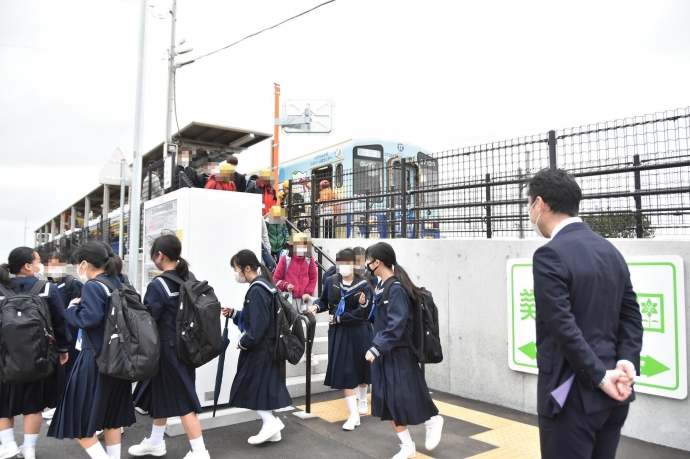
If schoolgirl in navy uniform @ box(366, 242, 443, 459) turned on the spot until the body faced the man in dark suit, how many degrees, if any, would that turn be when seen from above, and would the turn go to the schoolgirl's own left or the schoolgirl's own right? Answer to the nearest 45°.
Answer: approximately 135° to the schoolgirl's own left

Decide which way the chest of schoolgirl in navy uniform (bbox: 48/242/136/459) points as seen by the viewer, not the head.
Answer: to the viewer's left

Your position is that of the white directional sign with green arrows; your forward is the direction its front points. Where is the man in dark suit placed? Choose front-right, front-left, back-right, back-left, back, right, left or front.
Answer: front-left

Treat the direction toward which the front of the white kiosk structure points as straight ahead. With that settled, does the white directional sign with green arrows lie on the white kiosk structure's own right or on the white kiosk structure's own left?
on the white kiosk structure's own left

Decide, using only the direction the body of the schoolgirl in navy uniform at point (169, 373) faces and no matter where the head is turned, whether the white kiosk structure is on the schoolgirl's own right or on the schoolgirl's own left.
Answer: on the schoolgirl's own right

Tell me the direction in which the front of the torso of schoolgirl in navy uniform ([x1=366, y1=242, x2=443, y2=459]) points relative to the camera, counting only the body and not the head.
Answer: to the viewer's left

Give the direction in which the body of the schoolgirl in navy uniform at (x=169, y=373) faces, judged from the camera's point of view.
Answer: to the viewer's left

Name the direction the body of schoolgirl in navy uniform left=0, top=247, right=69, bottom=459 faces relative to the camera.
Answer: away from the camera

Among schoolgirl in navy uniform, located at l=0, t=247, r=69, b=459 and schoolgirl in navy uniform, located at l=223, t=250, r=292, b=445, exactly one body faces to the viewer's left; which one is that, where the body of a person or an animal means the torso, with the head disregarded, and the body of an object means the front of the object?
schoolgirl in navy uniform, located at l=223, t=250, r=292, b=445

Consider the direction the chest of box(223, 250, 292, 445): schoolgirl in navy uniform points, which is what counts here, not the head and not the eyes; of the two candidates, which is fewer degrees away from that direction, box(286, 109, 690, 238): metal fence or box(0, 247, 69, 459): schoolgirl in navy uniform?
the schoolgirl in navy uniform

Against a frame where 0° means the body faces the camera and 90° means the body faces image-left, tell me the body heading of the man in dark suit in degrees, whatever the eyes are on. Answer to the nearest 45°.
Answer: approximately 135°
